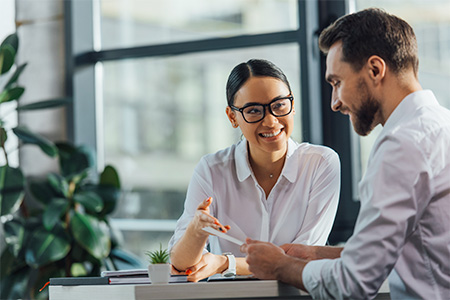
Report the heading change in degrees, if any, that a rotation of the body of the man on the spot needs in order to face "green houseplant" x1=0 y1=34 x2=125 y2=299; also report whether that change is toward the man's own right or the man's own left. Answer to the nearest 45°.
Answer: approximately 45° to the man's own right

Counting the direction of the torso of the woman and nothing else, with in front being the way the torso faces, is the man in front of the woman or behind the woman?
in front

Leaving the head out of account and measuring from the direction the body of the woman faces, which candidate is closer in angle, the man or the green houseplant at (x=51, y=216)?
the man

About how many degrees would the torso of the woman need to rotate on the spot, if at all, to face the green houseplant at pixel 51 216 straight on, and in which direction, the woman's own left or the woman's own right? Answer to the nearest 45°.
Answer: approximately 135° to the woman's own right

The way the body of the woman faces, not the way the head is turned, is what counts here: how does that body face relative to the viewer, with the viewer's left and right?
facing the viewer

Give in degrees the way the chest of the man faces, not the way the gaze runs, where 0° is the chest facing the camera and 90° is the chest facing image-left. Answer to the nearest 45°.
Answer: approximately 90°

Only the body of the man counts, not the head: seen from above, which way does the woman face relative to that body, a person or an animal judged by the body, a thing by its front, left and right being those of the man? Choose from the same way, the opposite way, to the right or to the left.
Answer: to the left

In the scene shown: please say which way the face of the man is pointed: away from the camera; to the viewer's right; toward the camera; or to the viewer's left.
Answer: to the viewer's left

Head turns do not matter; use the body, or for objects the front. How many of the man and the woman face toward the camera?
1

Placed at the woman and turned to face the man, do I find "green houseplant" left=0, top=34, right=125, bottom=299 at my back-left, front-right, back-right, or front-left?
back-right
